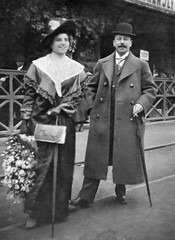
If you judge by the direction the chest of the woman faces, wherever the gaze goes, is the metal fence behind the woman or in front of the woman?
behind

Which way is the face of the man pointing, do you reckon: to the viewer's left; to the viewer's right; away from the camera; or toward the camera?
toward the camera

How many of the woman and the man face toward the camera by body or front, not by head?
2

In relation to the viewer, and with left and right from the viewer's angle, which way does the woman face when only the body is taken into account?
facing the viewer

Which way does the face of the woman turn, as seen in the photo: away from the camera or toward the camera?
toward the camera

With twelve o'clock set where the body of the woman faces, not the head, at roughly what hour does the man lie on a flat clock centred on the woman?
The man is roughly at 8 o'clock from the woman.

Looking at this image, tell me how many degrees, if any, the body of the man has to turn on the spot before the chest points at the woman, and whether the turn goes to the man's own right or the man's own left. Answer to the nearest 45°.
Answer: approximately 45° to the man's own right

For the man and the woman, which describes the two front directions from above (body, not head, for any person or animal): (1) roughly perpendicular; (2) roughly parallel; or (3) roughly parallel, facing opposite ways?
roughly parallel

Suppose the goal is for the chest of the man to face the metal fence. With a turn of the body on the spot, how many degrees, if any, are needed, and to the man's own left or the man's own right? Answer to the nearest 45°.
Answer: approximately 135° to the man's own right

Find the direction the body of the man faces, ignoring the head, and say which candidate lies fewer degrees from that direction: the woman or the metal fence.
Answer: the woman

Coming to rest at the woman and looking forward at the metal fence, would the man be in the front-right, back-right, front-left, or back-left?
front-right
